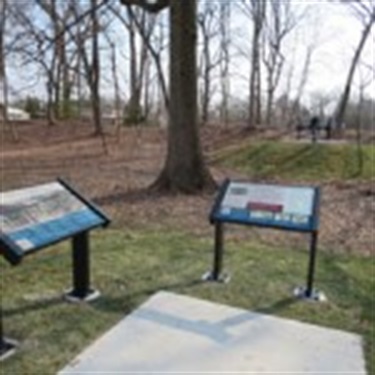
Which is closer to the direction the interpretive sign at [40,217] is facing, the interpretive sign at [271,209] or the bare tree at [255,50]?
the interpretive sign

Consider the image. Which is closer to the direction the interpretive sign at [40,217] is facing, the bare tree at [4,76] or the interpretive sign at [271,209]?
the interpretive sign

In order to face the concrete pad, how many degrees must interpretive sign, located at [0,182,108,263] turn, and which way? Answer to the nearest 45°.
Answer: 0° — it already faces it

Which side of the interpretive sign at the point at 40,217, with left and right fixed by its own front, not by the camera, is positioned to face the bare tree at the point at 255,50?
left

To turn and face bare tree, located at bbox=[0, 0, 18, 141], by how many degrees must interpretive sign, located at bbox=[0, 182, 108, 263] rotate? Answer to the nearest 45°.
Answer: approximately 135° to its left

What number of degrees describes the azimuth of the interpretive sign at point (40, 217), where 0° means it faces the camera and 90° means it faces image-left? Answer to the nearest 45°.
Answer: approximately 315°

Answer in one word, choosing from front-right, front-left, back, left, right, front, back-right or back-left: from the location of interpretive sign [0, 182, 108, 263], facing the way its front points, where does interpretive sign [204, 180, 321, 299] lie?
front-left
